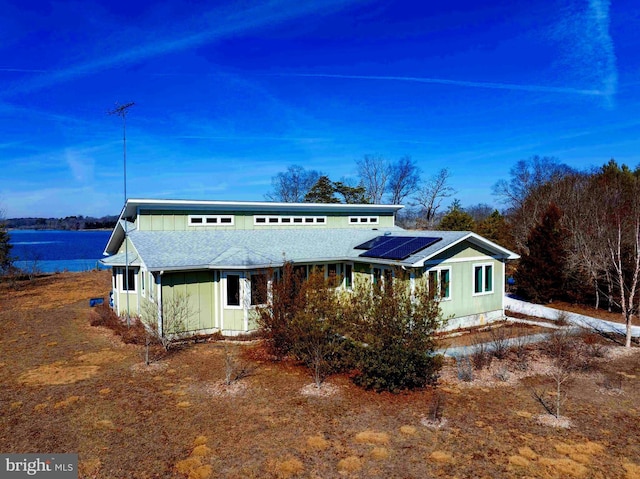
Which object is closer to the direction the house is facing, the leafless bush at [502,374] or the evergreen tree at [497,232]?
the leafless bush

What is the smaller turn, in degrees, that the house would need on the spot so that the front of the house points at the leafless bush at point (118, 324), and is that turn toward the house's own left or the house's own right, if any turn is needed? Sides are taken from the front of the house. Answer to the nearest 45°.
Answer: approximately 90° to the house's own right

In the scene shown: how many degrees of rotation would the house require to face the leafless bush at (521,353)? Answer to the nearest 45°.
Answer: approximately 45° to its left

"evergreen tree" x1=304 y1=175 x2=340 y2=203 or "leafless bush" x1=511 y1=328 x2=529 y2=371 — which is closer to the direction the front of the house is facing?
the leafless bush

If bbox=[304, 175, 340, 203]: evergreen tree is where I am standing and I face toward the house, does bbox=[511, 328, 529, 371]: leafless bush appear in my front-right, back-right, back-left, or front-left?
front-left

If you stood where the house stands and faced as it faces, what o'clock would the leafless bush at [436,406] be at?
The leafless bush is roughly at 11 o'clock from the house.

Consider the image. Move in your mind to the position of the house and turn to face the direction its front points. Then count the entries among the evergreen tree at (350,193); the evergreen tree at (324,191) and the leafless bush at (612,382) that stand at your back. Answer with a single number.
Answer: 2

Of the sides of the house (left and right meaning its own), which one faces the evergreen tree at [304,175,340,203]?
back

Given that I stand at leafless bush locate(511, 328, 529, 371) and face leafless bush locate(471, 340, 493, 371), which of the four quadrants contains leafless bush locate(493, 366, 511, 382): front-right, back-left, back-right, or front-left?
front-left

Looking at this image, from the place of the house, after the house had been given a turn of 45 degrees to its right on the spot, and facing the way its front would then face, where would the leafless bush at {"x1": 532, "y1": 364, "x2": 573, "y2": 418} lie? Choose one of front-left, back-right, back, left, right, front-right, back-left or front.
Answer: left

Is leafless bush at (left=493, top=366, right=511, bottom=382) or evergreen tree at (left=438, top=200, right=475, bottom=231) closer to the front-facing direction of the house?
the leafless bush

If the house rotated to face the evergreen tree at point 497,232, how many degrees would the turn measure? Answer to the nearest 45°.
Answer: approximately 135° to its left

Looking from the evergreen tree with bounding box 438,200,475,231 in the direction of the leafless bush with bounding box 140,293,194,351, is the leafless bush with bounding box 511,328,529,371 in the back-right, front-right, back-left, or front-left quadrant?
front-left

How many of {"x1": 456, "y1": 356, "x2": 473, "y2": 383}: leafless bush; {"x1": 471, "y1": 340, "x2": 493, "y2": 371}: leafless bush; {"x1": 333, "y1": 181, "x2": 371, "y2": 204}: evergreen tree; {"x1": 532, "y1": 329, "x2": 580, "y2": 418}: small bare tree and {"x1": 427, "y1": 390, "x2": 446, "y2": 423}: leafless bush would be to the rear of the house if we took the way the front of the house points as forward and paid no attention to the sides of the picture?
1

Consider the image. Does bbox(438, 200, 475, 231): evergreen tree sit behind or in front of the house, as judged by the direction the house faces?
behind

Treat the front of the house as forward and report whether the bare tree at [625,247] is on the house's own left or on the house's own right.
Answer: on the house's own left

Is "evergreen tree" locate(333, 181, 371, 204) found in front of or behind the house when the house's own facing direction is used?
behind

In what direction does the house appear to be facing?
toward the camera
